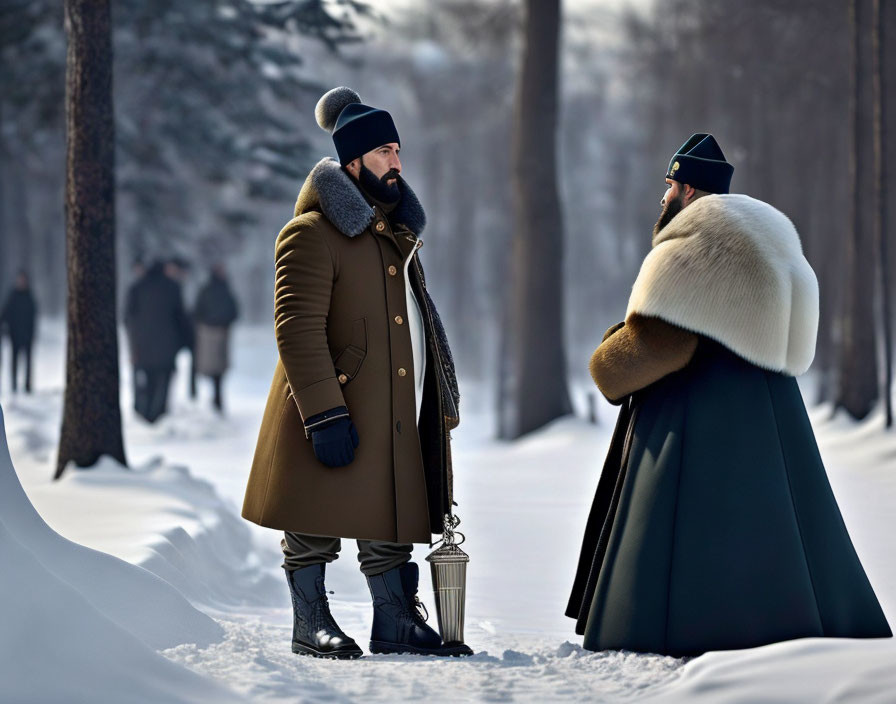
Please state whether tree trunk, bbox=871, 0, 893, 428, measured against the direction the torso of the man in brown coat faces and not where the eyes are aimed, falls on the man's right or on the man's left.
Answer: on the man's left

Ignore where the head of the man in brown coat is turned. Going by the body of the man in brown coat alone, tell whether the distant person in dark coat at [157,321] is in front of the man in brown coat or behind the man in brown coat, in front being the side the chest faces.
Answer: behind

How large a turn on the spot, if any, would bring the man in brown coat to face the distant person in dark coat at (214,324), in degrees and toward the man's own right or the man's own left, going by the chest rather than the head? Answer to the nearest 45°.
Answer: approximately 135° to the man's own left

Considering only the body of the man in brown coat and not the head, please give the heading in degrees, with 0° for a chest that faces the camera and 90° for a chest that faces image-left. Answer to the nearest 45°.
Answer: approximately 315°

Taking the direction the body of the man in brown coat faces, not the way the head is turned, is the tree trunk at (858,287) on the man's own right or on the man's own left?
on the man's own left

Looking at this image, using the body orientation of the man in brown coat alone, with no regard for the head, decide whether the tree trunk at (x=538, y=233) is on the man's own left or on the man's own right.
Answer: on the man's own left

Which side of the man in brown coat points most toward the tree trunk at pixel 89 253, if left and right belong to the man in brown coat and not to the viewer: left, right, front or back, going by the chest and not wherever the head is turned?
back
